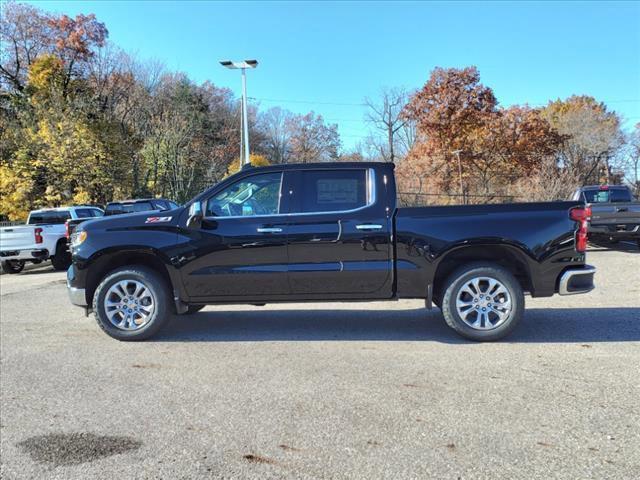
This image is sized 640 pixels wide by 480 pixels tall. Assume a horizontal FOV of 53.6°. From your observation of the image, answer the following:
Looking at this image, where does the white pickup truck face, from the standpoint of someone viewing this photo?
facing away from the viewer and to the right of the viewer

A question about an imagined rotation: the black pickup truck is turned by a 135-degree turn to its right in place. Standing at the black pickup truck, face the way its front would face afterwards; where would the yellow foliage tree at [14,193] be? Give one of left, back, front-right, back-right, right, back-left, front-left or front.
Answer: left

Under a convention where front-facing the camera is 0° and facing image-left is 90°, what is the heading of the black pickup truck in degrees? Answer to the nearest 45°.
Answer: approximately 90°

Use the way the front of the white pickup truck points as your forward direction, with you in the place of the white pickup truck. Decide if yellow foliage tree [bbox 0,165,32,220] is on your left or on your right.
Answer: on your left

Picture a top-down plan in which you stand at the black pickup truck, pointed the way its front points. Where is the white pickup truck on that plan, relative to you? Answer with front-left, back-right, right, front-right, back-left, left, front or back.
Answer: front-right

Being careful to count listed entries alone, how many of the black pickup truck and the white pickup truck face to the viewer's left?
1

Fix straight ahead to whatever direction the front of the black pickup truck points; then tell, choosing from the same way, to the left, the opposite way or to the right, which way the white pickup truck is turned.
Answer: to the right
